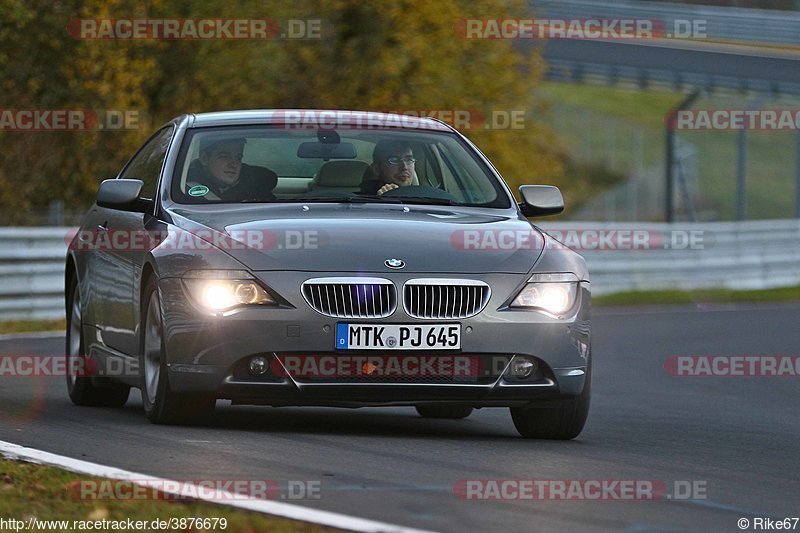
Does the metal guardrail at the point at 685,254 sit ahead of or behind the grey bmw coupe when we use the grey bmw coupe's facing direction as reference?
behind

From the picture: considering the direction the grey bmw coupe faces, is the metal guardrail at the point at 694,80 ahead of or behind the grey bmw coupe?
behind

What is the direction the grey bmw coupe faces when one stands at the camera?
facing the viewer
